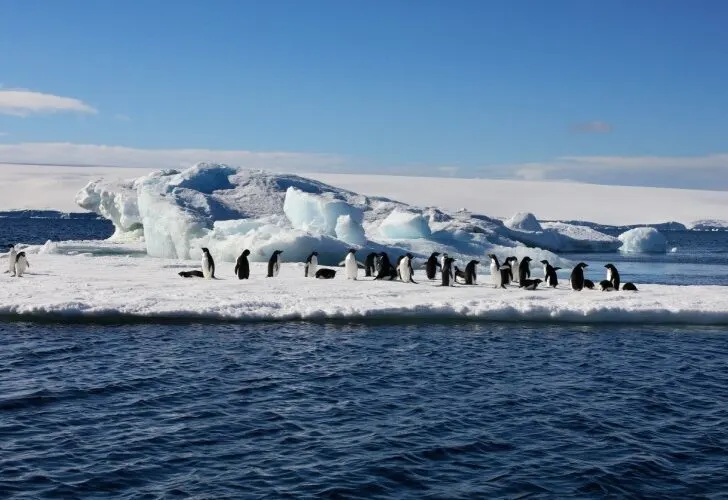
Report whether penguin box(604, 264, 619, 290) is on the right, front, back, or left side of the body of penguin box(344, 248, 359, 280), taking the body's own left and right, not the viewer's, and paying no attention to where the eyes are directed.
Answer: left

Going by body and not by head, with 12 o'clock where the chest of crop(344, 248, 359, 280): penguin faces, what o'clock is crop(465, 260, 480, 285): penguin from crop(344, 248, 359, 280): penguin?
crop(465, 260, 480, 285): penguin is roughly at 9 o'clock from crop(344, 248, 359, 280): penguin.

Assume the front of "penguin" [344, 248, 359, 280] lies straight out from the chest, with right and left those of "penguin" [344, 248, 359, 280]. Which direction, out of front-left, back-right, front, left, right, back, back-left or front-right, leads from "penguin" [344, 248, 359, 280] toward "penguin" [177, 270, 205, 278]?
right

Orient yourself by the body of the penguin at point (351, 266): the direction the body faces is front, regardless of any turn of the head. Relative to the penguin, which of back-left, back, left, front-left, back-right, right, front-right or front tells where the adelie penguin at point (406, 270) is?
left

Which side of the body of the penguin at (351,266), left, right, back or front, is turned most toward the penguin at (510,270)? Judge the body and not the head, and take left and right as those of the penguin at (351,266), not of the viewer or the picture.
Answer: left

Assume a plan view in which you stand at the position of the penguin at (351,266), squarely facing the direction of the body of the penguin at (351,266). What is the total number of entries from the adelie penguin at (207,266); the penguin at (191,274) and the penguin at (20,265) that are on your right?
3

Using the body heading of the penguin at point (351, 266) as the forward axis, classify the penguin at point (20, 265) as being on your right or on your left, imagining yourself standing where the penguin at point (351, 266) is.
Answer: on your right

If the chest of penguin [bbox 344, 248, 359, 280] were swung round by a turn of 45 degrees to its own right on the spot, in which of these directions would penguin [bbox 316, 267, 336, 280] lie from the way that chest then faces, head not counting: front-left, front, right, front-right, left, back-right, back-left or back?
right

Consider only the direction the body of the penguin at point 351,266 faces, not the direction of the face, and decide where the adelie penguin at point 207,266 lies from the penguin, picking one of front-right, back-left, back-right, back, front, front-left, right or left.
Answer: right

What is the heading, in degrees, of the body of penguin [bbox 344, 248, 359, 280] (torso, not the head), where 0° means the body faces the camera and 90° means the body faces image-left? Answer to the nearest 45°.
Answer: approximately 0°

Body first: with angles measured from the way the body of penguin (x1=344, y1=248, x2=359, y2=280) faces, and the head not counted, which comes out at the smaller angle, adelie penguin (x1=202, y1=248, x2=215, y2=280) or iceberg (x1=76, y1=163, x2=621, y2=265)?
the adelie penguin
